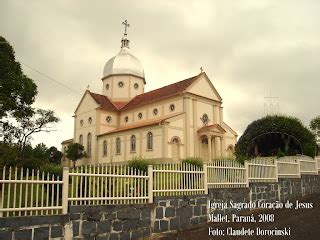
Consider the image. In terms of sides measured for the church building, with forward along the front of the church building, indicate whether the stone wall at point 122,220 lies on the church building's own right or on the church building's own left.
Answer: on the church building's own right

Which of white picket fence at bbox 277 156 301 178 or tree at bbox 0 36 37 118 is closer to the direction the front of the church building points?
the white picket fence

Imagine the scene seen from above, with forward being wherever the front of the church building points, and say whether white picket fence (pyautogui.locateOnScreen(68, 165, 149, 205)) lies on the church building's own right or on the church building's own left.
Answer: on the church building's own right

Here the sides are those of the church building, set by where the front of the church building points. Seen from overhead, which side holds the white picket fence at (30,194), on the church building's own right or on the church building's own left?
on the church building's own right

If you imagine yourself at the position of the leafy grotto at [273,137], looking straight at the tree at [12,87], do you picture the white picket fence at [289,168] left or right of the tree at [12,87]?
left

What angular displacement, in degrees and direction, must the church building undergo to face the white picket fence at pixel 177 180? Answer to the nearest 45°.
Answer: approximately 45° to its right

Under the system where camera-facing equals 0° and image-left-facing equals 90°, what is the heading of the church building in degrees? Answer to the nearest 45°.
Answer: approximately 315°

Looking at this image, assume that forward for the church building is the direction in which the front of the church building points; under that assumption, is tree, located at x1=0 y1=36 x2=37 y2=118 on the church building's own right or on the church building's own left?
on the church building's own right
